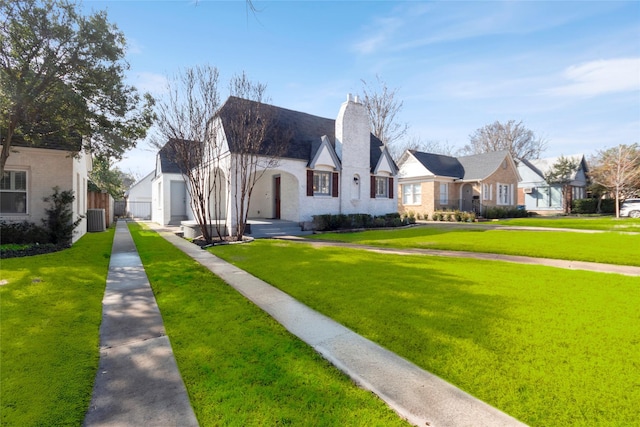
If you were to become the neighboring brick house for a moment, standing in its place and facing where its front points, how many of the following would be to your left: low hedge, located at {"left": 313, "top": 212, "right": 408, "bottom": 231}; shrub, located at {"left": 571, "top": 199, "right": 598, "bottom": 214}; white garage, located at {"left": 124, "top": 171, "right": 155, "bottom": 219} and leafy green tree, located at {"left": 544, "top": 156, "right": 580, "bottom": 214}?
2

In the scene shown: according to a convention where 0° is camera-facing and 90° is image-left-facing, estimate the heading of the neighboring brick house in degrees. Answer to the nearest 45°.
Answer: approximately 315°

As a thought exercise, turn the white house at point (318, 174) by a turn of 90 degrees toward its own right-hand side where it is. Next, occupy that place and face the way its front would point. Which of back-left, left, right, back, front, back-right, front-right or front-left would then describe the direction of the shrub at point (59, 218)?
front

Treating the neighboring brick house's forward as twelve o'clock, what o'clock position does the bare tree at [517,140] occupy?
The bare tree is roughly at 8 o'clock from the neighboring brick house.

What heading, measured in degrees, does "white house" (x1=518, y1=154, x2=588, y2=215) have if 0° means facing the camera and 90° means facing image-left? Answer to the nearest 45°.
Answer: approximately 315°

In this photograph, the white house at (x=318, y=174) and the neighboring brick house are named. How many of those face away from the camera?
0

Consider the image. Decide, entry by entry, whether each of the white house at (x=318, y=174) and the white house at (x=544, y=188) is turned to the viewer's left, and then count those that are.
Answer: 0

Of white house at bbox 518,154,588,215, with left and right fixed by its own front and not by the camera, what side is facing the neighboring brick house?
right

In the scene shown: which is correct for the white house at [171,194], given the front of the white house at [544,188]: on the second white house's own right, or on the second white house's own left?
on the second white house's own right

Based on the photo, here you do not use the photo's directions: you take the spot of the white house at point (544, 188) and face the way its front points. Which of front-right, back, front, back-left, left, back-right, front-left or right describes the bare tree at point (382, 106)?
right
